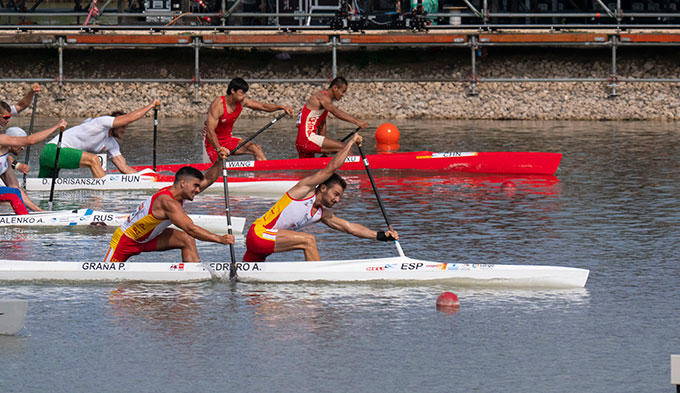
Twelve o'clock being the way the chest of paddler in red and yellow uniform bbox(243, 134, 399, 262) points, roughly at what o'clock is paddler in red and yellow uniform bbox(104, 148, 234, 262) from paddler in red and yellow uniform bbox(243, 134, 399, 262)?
paddler in red and yellow uniform bbox(104, 148, 234, 262) is roughly at 6 o'clock from paddler in red and yellow uniform bbox(243, 134, 399, 262).

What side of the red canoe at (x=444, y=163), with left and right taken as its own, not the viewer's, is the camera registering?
right

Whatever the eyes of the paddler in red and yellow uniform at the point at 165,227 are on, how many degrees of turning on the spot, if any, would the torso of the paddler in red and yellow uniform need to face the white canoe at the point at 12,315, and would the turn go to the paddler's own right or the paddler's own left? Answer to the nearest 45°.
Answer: approximately 135° to the paddler's own right

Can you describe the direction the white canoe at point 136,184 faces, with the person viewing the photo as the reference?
facing to the right of the viewer

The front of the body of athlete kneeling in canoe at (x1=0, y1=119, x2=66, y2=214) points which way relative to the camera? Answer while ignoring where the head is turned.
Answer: to the viewer's right

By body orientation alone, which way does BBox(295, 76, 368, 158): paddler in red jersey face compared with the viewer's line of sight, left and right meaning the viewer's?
facing to the right of the viewer

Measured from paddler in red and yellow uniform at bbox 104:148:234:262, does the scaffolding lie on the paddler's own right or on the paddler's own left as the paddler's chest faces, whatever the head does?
on the paddler's own left

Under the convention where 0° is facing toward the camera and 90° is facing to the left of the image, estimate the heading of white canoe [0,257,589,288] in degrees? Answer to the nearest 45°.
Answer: approximately 270°

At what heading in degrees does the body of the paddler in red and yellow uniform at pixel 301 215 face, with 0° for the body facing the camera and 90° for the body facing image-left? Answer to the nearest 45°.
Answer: approximately 270°

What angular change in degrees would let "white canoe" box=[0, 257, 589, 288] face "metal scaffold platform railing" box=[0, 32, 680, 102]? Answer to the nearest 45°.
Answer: approximately 90° to its left

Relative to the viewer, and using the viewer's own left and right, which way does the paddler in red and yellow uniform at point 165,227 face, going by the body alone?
facing to the right of the viewer

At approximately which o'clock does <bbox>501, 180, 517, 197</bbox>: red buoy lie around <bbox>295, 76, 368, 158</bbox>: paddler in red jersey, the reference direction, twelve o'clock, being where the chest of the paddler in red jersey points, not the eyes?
The red buoy is roughly at 1 o'clock from the paddler in red jersey.

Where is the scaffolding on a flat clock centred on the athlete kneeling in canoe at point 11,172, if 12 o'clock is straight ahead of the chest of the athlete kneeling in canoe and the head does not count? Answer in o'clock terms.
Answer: The scaffolding is roughly at 10 o'clock from the athlete kneeling in canoe.
